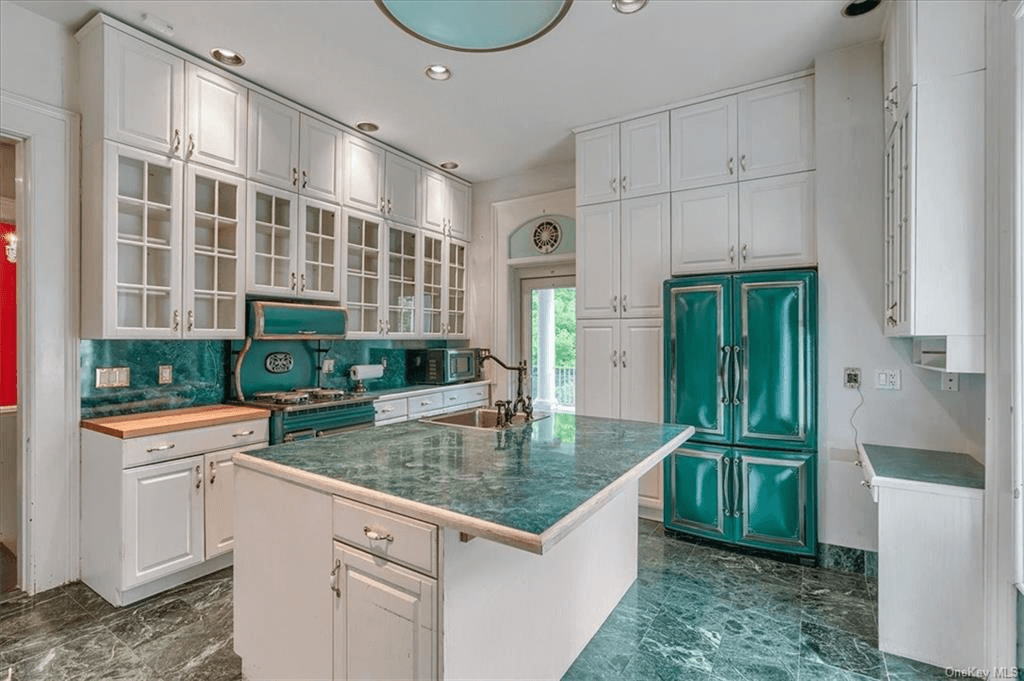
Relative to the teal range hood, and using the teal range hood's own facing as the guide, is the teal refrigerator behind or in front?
in front

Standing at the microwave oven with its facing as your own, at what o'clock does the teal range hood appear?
The teal range hood is roughly at 3 o'clock from the microwave oven.

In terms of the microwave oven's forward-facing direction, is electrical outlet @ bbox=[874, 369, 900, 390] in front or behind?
in front

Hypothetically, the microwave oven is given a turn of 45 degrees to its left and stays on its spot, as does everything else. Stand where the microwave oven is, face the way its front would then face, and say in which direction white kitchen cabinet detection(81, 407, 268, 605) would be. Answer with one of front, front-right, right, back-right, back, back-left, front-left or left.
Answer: back-right
